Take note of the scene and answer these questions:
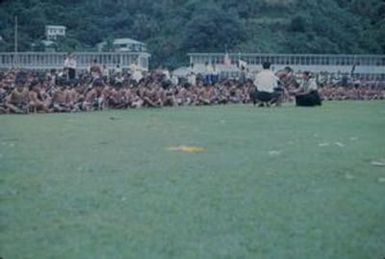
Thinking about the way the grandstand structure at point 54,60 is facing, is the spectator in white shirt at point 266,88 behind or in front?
in front

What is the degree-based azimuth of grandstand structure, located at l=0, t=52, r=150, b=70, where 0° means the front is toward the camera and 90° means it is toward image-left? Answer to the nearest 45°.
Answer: approximately 0°

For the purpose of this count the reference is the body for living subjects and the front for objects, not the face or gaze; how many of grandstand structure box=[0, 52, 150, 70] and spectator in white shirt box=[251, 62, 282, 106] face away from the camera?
1

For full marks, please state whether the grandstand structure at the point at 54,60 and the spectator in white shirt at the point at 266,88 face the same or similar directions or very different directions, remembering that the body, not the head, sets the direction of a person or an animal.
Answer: very different directions

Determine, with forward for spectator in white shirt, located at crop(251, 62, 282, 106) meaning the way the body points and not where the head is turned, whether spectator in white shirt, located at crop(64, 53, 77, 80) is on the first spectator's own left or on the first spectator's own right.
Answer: on the first spectator's own left

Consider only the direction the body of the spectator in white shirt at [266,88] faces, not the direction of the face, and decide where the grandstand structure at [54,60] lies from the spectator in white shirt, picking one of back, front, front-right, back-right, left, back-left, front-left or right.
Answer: front-left

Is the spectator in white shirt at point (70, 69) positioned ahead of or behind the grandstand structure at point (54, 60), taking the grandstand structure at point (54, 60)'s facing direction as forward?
ahead

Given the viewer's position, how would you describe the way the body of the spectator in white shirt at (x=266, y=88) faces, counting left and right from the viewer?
facing away from the viewer
